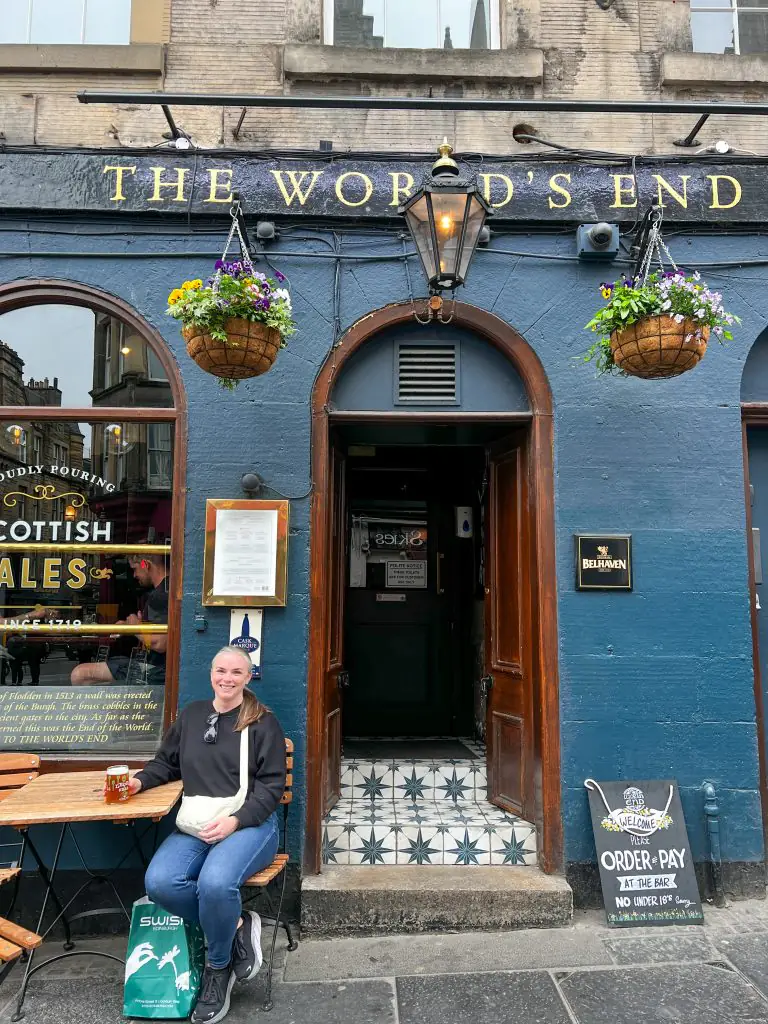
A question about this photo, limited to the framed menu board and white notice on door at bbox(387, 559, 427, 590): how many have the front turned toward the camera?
2

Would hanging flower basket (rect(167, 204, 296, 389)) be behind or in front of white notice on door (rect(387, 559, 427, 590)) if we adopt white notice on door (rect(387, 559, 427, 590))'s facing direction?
in front

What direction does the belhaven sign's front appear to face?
toward the camera

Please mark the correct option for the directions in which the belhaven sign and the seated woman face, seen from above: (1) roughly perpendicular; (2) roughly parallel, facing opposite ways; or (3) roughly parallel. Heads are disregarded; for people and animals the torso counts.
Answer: roughly parallel

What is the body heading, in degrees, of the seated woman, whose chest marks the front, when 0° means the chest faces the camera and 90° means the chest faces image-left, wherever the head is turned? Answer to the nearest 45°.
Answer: approximately 45°

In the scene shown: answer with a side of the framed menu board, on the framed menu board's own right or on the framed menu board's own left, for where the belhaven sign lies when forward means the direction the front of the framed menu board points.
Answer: on the framed menu board's own left

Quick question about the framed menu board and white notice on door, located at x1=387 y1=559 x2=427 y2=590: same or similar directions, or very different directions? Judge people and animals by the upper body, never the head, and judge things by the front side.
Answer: same or similar directions

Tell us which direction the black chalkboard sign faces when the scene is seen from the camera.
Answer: facing the viewer

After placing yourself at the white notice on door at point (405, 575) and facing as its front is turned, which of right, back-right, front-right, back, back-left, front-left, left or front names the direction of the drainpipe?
front-left

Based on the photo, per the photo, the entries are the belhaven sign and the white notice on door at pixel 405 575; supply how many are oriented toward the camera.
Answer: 2

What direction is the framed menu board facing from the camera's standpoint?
toward the camera

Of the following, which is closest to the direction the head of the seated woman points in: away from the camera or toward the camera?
toward the camera

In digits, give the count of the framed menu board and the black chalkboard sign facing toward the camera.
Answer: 2

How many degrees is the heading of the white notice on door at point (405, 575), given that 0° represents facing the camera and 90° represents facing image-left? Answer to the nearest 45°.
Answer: approximately 0°
